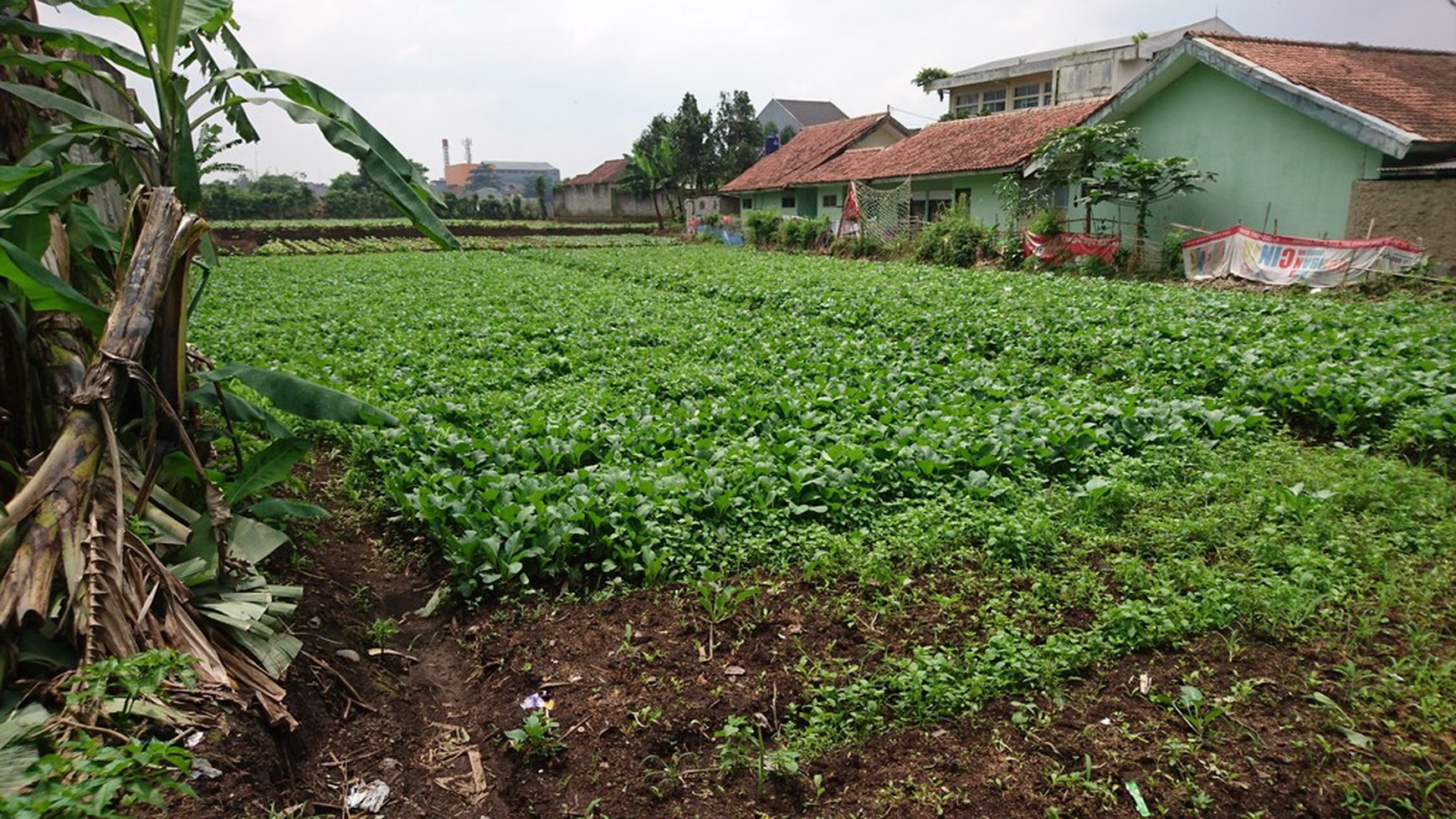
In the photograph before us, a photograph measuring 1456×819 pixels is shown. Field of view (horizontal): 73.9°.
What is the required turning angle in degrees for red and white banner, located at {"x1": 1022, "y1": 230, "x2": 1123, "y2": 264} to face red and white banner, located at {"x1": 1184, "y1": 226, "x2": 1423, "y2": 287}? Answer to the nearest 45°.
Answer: approximately 45° to its left

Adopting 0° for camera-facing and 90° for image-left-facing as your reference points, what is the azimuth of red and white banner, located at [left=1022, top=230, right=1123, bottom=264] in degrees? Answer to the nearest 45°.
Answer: approximately 0°

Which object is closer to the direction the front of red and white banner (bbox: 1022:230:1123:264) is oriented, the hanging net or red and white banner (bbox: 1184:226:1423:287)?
the red and white banner

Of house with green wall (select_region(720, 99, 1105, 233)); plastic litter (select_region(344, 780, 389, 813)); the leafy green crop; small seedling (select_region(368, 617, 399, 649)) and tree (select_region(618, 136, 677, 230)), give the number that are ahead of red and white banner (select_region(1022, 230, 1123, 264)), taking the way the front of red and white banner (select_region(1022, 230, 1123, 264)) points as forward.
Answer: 3

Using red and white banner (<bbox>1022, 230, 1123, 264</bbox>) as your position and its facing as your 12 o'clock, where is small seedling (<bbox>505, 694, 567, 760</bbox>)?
The small seedling is roughly at 12 o'clock from the red and white banner.

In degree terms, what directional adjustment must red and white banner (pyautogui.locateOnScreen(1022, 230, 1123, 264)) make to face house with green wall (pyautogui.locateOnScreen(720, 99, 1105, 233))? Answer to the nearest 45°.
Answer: approximately 135° to its right

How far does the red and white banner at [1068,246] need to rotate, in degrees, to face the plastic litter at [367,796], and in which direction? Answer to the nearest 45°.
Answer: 0° — it already faces it

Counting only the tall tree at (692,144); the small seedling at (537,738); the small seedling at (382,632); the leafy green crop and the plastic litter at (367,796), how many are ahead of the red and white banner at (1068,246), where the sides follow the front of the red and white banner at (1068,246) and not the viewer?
4

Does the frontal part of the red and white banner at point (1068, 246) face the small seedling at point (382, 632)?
yes

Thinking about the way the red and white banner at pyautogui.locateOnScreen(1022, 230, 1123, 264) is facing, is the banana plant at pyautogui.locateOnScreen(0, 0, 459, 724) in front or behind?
in front

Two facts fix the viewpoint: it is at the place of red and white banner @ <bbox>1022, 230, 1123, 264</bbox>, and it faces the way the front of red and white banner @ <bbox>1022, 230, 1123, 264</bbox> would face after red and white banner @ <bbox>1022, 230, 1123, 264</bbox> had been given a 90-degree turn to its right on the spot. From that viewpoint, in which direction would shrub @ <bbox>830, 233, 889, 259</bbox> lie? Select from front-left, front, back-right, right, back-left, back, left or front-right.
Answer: front-right

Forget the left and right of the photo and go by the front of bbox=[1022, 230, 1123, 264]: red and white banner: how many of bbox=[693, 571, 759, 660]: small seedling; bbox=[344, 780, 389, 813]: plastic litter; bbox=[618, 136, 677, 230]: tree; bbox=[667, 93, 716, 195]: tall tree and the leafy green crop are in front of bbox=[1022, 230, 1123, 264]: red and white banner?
3
